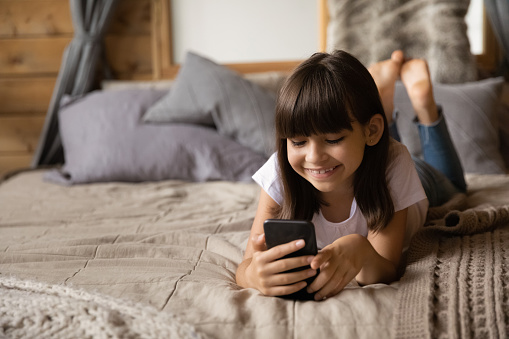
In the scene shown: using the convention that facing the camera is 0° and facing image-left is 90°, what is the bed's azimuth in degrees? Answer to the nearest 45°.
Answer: approximately 0°

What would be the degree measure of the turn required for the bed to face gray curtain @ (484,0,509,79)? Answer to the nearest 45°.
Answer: approximately 135° to its left

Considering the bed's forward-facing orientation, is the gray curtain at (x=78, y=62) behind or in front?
behind
